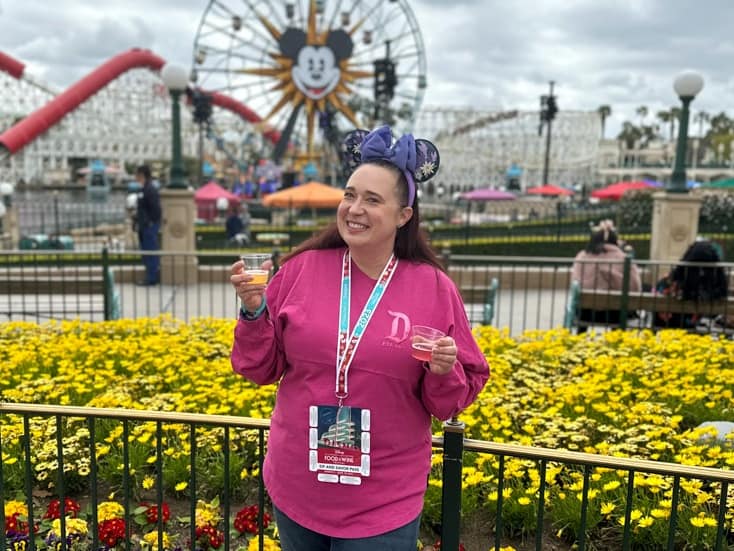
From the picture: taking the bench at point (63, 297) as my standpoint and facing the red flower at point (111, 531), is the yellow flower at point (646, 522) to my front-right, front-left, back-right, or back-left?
front-left

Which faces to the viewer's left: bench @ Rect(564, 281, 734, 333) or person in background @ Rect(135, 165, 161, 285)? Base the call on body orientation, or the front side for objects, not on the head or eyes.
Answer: the person in background

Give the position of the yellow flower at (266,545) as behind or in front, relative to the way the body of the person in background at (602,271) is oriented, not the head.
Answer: behind

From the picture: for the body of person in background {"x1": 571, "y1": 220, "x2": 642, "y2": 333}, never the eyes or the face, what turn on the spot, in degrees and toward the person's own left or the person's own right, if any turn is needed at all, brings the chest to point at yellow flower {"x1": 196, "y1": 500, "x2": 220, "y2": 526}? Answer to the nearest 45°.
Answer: approximately 180°

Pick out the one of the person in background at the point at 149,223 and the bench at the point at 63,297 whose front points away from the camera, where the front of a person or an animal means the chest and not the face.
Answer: the bench

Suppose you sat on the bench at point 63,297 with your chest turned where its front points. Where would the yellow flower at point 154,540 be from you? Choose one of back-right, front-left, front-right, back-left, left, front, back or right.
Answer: back

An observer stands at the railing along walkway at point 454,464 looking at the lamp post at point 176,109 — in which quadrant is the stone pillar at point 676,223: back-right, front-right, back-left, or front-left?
front-right

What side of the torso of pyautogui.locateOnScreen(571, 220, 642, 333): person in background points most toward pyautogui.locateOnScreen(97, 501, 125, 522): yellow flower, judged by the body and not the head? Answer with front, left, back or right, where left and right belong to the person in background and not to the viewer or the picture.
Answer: back

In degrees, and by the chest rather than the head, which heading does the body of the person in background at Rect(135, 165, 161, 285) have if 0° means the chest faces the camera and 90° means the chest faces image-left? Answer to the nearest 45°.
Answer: approximately 90°

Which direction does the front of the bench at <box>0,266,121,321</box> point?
away from the camera

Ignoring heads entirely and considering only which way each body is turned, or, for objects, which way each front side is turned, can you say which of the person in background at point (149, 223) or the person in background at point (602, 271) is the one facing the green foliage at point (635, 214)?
the person in background at point (602, 271)

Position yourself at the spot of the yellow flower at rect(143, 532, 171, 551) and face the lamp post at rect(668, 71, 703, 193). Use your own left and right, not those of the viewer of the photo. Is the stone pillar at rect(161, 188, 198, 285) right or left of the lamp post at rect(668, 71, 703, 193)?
left

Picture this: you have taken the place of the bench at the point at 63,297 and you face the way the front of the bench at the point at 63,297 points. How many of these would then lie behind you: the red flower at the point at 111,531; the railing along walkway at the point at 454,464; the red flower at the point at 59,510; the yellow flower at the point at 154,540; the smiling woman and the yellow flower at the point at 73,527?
6

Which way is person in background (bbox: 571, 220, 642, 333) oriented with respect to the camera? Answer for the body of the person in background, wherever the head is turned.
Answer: away from the camera

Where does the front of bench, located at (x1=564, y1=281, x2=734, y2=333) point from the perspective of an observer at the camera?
facing away from the viewer

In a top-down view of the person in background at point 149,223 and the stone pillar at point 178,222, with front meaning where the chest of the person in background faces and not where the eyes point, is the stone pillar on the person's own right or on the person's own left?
on the person's own right

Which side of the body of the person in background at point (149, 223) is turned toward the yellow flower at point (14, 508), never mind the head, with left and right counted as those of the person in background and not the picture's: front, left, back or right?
left

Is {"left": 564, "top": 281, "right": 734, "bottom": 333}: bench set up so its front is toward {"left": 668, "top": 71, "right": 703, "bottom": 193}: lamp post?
yes

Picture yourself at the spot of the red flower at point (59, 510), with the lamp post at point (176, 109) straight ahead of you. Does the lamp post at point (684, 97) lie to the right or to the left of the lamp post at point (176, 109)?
right

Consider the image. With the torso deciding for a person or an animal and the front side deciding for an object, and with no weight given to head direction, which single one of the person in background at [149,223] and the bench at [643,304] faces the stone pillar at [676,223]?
the bench

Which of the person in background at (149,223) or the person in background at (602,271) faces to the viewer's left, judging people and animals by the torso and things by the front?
the person in background at (149,223)
